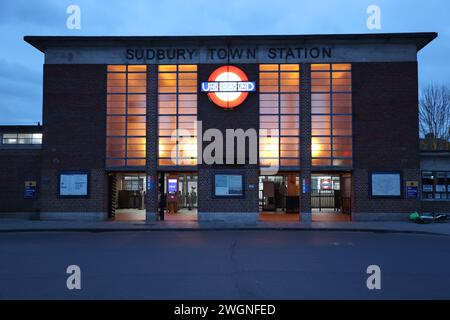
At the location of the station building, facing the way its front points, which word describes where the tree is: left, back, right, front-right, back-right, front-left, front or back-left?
back-left

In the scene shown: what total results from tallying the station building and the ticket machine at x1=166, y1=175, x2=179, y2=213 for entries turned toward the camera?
2

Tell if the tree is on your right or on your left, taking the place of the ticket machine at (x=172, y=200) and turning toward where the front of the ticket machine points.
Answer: on your left

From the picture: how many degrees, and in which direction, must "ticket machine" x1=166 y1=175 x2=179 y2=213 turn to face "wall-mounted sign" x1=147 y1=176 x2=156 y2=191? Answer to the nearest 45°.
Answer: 0° — it already faces it

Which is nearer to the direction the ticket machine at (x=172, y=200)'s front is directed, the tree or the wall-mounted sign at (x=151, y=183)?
the wall-mounted sign

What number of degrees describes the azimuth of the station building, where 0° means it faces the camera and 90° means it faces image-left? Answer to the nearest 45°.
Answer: approximately 0°
